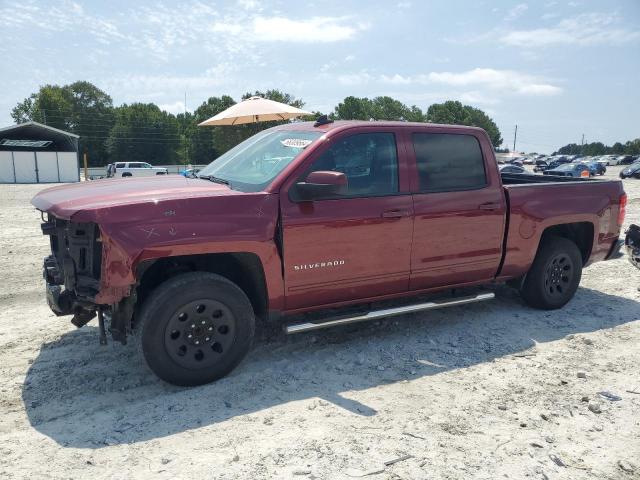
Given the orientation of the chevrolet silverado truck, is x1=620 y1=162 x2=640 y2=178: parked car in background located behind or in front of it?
behind

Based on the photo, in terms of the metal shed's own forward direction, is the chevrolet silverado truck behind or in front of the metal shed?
in front

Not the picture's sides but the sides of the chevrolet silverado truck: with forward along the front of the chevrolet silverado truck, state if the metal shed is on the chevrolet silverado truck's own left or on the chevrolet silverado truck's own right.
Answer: on the chevrolet silverado truck's own right

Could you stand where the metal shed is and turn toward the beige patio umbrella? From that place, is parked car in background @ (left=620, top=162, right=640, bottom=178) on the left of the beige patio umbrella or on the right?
left

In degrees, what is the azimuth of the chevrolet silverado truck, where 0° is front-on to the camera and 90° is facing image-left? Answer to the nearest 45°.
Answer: approximately 45°

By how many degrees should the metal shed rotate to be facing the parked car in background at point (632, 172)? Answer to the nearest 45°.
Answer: approximately 45° to its left

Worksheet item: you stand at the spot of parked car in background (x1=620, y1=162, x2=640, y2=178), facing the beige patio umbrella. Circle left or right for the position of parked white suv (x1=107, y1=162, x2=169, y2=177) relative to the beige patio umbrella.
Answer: right

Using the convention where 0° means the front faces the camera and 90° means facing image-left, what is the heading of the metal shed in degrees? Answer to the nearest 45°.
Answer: approximately 0°

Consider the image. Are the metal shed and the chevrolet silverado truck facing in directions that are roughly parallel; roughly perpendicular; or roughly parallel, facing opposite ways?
roughly perpendicular

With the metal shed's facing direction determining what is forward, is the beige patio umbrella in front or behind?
in front

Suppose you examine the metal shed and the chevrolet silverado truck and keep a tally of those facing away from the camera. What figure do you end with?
0
